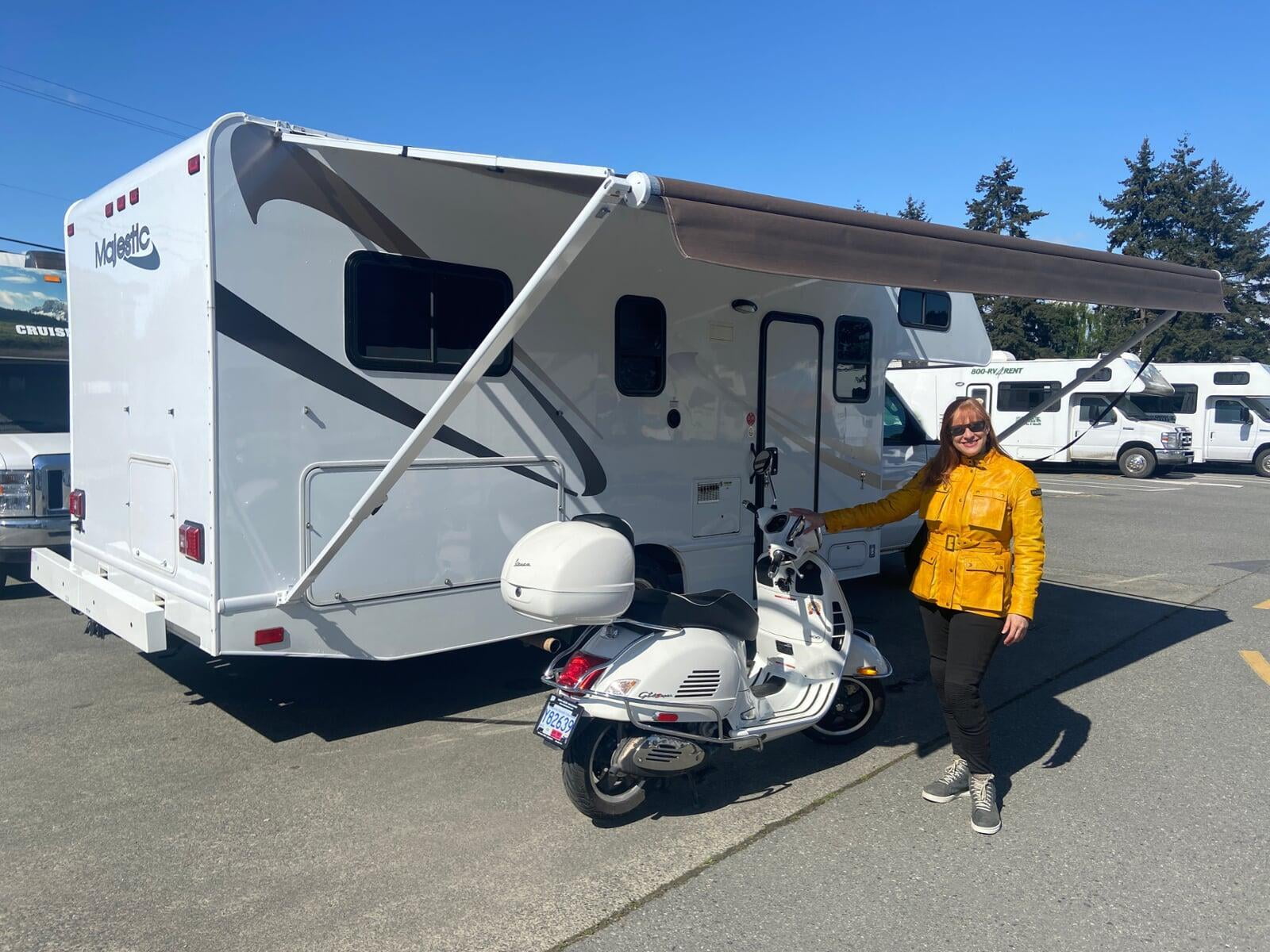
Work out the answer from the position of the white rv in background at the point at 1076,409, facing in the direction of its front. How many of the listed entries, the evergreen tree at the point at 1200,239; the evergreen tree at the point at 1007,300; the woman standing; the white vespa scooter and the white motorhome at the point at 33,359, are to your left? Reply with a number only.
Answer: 2

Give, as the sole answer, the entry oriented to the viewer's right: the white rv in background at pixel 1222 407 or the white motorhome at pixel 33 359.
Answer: the white rv in background

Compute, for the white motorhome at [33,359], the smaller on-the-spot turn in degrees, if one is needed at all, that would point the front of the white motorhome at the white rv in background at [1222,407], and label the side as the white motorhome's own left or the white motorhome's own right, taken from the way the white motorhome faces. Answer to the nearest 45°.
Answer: approximately 90° to the white motorhome's own left

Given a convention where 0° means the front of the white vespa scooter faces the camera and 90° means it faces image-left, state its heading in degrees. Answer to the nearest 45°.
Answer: approximately 225°

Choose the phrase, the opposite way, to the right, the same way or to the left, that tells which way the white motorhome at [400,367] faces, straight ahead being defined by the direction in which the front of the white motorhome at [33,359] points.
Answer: to the left

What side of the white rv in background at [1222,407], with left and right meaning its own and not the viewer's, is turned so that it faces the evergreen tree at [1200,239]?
left

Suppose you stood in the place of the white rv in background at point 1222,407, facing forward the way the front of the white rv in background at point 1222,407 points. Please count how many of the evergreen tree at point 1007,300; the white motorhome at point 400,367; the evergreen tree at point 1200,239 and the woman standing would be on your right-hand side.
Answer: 2

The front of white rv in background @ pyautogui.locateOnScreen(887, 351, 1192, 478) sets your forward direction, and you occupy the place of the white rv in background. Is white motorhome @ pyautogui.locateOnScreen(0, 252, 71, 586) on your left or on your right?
on your right

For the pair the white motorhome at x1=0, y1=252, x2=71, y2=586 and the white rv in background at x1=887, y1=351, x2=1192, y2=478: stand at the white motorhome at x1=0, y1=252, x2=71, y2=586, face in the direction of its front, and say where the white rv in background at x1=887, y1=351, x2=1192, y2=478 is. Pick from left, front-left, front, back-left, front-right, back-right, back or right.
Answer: left

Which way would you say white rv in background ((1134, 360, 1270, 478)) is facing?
to the viewer's right

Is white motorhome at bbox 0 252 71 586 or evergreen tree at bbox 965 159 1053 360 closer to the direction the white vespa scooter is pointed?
the evergreen tree

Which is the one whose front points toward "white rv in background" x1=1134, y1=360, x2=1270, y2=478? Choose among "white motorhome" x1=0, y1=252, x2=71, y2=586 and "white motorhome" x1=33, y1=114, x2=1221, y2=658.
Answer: "white motorhome" x1=33, y1=114, x2=1221, y2=658
